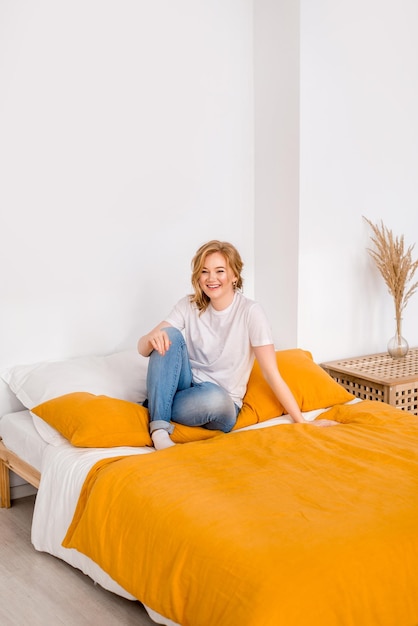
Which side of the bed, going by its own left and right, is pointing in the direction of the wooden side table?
left

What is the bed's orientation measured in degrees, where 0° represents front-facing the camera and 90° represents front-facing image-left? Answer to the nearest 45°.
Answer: approximately 315°

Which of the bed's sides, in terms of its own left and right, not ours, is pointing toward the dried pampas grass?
left
